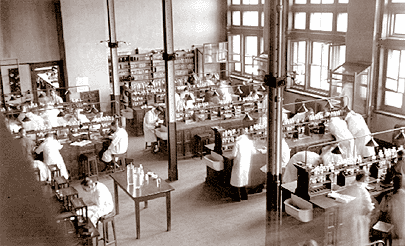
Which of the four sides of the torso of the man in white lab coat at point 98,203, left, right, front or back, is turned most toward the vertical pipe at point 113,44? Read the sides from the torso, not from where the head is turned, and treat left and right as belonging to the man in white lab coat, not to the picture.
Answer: right

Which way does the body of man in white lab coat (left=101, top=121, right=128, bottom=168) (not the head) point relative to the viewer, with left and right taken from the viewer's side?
facing to the left of the viewer

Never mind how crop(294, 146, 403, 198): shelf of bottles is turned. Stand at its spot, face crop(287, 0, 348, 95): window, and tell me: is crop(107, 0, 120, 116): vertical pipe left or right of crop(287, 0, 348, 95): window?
left

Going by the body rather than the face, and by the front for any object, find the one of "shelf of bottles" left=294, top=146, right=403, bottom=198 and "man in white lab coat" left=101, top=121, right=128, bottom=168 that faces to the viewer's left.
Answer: the man in white lab coat

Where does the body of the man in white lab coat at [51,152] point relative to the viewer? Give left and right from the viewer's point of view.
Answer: facing away from the viewer and to the left of the viewer

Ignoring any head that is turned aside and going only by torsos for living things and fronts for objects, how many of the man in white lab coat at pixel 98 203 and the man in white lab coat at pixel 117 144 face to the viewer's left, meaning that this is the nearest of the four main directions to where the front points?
2

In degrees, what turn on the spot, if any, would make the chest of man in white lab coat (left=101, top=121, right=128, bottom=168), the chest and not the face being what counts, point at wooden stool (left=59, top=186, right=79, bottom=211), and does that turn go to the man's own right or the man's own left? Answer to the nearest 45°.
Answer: approximately 90° to the man's own left

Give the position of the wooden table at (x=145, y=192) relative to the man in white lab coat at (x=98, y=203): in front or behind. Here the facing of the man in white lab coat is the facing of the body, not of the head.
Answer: behind
